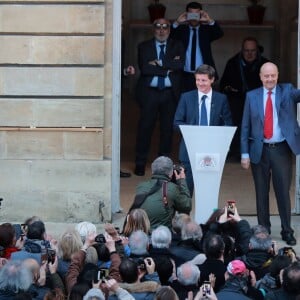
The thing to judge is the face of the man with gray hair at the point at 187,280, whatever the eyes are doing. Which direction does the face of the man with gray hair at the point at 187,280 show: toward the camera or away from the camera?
away from the camera

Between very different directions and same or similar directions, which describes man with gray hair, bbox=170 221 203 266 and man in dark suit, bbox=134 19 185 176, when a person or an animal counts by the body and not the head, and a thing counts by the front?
very different directions

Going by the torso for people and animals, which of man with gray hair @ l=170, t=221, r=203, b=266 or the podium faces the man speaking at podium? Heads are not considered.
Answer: the man with gray hair

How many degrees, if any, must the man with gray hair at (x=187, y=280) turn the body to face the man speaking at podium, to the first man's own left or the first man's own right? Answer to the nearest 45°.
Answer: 0° — they already face them

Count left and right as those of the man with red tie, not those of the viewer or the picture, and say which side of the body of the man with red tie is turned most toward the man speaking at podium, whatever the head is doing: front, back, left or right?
right

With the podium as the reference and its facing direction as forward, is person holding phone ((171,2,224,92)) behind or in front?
behind

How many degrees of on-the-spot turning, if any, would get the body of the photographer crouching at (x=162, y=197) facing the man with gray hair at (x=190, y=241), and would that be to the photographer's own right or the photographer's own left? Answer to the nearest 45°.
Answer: approximately 135° to the photographer's own right

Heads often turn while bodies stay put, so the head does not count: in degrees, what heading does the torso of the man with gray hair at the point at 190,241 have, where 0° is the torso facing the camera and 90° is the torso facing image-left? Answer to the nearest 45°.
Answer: approximately 180°

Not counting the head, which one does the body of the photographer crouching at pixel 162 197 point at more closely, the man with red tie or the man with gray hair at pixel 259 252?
the man with red tie

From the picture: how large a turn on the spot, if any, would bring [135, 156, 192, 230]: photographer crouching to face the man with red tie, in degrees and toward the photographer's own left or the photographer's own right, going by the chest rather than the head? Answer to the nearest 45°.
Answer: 0° — they already face them

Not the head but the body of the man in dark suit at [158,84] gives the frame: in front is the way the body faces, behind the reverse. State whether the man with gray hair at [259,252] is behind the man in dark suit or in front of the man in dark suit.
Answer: in front

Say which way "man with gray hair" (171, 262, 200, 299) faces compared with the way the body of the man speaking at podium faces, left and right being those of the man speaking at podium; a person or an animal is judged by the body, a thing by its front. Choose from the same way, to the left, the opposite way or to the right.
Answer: the opposite way

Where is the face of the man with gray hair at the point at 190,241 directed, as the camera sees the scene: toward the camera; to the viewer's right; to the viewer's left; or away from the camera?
away from the camera

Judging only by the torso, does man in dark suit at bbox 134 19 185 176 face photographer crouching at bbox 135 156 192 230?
yes

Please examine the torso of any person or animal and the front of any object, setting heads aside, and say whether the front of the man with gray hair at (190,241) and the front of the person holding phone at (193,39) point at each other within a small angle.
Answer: yes

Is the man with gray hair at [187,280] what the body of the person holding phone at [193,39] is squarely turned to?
yes
